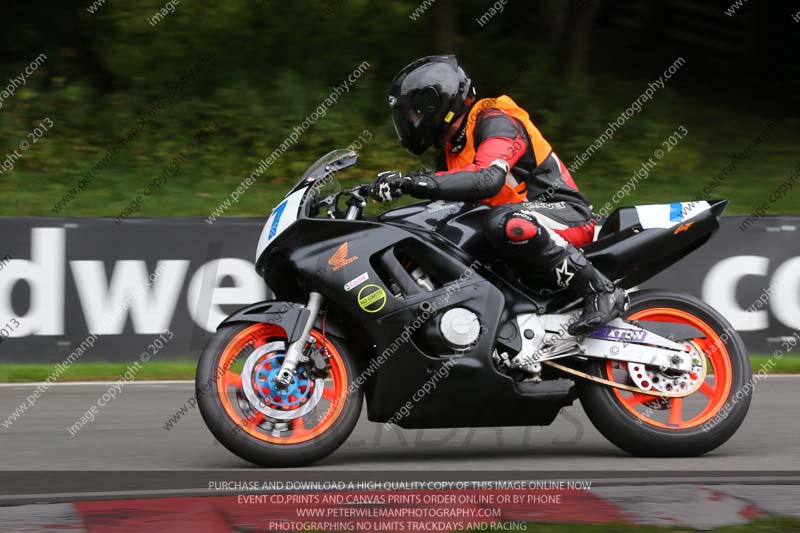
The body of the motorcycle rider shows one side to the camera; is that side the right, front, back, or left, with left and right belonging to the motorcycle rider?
left

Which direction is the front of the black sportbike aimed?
to the viewer's left

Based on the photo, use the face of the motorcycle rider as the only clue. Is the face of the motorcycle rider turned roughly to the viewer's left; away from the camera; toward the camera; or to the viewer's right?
to the viewer's left
